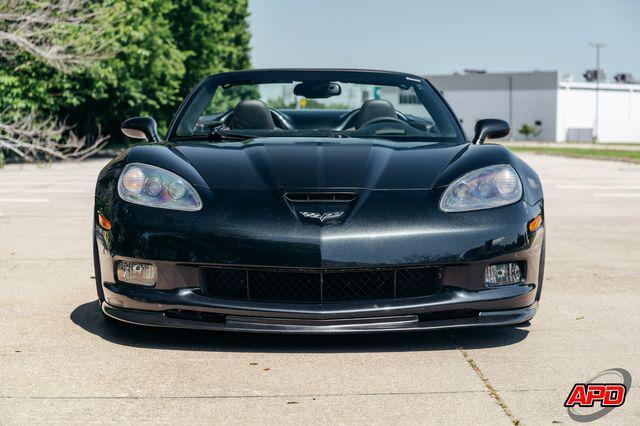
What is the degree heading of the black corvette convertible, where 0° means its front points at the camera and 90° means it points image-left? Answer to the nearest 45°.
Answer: approximately 0°

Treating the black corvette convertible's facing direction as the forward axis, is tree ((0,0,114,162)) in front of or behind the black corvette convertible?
behind

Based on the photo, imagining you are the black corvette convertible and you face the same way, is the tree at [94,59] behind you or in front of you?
behind
